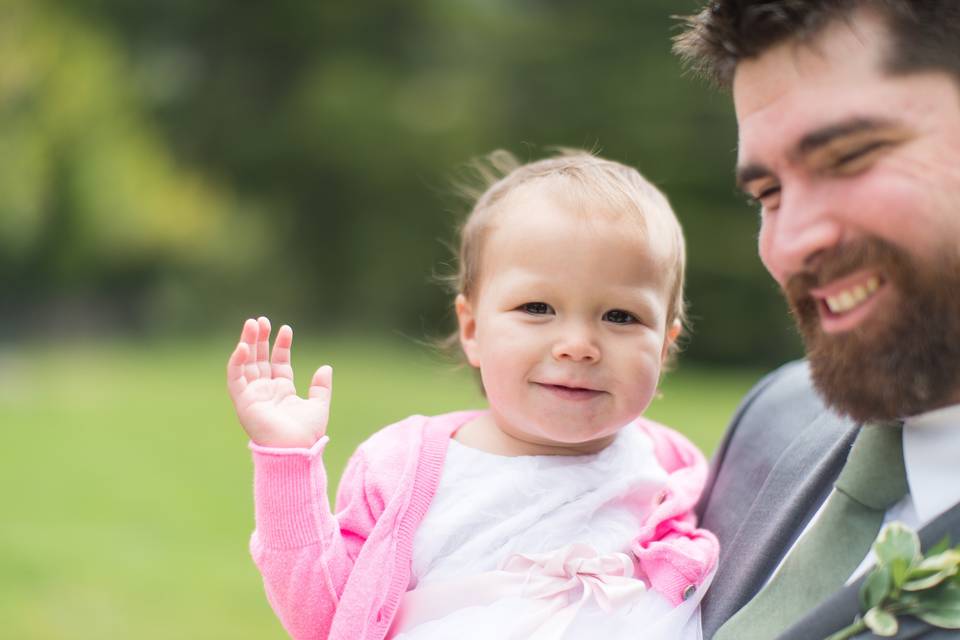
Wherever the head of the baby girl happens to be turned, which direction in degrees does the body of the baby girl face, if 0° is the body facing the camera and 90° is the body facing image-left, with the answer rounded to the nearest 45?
approximately 0°
